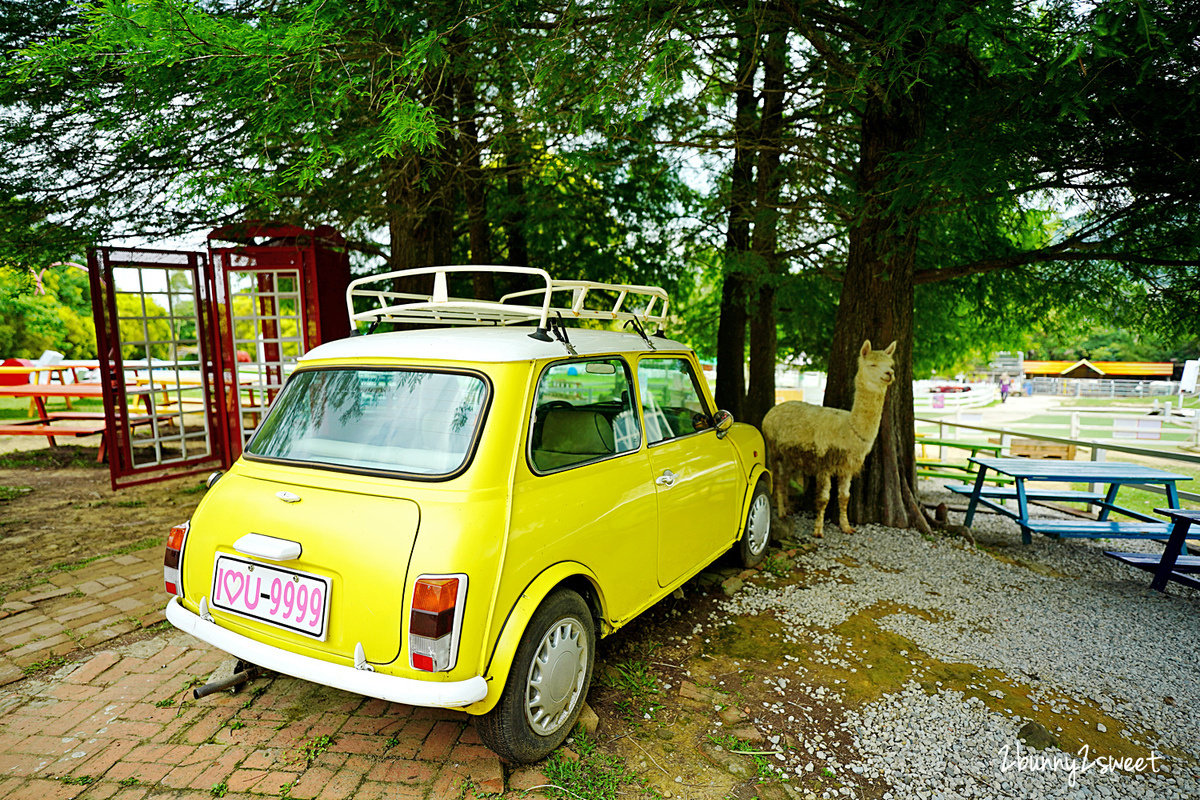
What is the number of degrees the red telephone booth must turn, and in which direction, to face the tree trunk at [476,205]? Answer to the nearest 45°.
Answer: approximately 180°

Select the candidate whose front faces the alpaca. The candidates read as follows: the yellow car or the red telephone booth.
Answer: the yellow car

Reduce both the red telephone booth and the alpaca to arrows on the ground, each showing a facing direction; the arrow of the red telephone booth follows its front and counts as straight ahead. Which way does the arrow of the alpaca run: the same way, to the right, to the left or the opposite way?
to the left

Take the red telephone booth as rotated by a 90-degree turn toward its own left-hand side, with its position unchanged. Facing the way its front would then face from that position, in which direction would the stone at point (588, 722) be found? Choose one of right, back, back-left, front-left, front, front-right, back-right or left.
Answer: front

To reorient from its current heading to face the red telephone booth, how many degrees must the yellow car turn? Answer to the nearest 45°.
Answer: approximately 45° to its left

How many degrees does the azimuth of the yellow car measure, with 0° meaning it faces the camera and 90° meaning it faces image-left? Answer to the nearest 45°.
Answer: approximately 225°

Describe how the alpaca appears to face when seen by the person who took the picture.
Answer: facing the viewer and to the right of the viewer

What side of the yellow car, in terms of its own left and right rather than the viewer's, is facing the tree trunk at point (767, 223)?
front

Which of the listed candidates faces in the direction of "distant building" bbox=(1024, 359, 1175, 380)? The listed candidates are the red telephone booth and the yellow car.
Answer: the yellow car

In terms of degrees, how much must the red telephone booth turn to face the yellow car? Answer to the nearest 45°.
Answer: approximately 90° to its left

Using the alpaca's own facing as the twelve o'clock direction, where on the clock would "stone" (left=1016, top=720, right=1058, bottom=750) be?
The stone is roughly at 1 o'clock from the alpaca.
